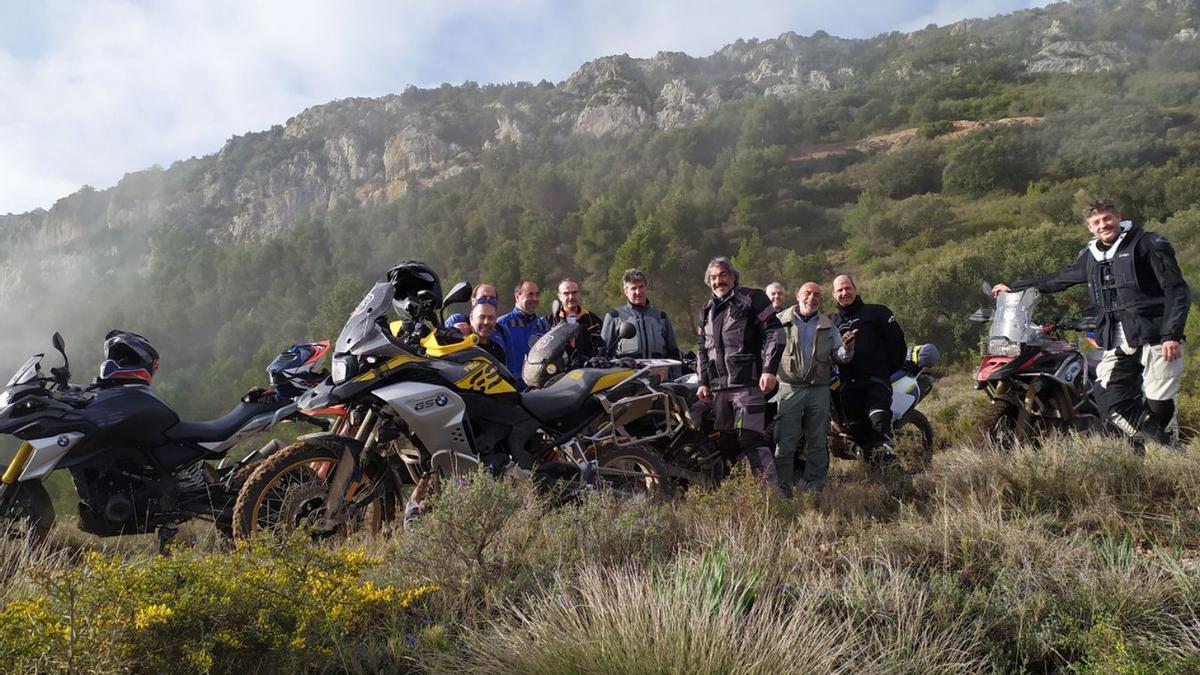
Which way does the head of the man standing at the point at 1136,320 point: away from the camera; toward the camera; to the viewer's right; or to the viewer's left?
toward the camera

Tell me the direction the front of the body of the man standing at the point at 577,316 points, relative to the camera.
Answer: toward the camera

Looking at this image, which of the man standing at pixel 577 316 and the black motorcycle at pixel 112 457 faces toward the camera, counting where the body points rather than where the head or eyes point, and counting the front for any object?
the man standing

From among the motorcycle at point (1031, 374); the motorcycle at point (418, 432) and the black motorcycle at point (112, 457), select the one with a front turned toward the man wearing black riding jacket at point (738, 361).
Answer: the motorcycle at point (1031, 374)

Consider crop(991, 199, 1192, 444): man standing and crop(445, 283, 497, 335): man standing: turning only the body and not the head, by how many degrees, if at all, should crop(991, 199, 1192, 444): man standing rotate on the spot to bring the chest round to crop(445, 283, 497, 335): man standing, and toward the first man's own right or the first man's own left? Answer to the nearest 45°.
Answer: approximately 45° to the first man's own right

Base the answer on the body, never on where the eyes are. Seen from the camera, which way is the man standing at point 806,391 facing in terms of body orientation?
toward the camera

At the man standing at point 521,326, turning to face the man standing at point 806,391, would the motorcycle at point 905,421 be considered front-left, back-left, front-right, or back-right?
front-left

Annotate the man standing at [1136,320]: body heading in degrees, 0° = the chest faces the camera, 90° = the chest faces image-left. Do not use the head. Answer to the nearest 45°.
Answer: approximately 45°

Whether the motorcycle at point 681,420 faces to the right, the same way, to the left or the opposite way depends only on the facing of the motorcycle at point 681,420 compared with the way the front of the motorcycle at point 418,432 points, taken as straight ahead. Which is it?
the same way

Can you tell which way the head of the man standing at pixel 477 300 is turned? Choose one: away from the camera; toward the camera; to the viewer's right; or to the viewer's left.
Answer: toward the camera

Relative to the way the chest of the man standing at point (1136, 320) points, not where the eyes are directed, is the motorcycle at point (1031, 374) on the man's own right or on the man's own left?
on the man's own right

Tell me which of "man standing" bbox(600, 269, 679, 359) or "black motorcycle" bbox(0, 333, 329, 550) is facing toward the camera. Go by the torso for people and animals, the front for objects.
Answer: the man standing

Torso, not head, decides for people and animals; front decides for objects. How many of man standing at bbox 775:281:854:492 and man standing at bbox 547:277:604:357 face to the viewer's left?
0

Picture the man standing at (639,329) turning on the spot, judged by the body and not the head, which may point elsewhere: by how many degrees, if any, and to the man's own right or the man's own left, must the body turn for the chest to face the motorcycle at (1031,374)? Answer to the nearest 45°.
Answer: approximately 90° to the man's own left

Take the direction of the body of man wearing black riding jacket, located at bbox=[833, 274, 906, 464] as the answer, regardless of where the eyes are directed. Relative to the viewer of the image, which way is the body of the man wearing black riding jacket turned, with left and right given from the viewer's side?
facing the viewer and to the left of the viewer

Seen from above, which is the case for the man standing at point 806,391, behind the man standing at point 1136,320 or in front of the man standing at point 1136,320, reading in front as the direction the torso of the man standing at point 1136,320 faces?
in front

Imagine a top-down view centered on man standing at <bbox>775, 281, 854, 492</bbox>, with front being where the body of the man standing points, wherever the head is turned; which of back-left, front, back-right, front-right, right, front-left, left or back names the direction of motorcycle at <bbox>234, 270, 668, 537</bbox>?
front-right

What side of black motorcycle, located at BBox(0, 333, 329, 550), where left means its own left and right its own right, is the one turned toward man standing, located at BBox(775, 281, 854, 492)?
back

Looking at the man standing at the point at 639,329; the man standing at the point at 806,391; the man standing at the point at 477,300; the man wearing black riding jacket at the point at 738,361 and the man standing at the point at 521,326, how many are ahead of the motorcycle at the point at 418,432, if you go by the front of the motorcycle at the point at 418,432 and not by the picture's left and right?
0

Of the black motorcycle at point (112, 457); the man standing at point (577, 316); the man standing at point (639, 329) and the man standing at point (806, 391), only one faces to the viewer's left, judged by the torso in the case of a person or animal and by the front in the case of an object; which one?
the black motorcycle
